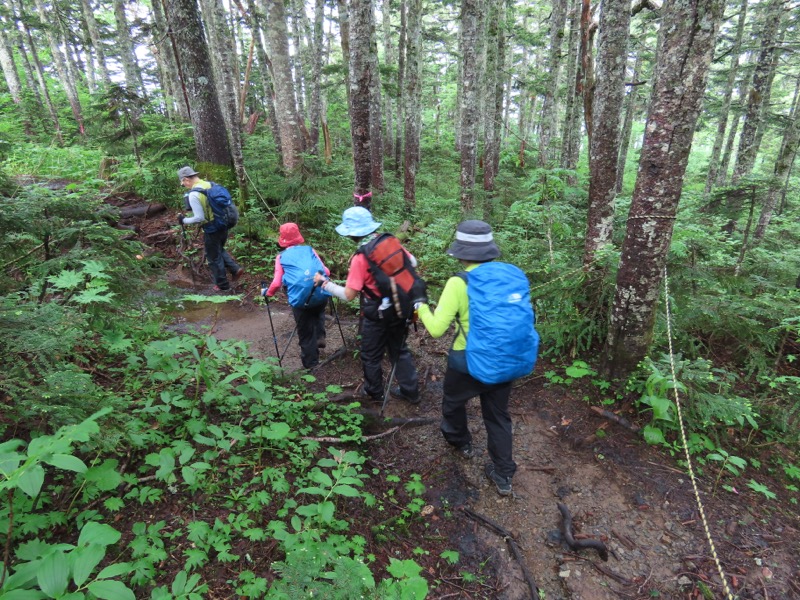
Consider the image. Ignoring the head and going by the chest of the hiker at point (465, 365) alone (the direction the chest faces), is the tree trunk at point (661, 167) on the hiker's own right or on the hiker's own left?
on the hiker's own right

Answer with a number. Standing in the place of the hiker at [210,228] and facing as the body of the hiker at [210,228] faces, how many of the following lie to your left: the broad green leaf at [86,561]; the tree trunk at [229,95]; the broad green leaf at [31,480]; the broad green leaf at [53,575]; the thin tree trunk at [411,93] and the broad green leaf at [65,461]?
4

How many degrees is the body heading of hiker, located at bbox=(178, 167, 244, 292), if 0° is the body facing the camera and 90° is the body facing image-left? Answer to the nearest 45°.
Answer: approximately 90°

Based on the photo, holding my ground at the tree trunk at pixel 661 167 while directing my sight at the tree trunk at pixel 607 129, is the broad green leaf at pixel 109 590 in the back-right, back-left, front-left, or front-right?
back-left

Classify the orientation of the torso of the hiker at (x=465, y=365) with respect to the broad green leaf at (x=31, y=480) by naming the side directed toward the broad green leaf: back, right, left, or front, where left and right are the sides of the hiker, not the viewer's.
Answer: left

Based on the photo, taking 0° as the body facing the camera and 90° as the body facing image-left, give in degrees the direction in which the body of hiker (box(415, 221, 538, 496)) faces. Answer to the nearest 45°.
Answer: approximately 135°

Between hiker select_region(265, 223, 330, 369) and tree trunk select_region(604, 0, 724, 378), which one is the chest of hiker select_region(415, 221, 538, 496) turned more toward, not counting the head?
the hiker

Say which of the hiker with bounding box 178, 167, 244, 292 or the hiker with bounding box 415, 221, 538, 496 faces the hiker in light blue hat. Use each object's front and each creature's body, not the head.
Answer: the hiker with bounding box 415, 221, 538, 496

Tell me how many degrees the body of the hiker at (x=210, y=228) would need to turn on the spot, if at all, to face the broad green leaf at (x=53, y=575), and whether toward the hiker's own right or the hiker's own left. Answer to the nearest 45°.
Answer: approximately 90° to the hiker's own left

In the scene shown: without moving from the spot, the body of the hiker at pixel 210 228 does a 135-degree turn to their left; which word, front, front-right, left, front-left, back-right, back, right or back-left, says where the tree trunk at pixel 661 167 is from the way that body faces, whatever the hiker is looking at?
front

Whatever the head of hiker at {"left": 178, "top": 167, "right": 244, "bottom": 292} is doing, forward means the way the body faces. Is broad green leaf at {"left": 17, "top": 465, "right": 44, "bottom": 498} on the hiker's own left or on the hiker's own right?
on the hiker's own left

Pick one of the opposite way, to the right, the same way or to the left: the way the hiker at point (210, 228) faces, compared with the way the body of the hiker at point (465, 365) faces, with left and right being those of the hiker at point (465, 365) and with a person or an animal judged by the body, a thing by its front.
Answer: to the left
